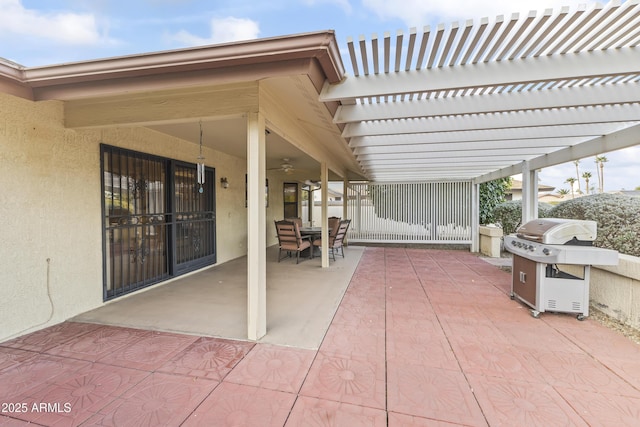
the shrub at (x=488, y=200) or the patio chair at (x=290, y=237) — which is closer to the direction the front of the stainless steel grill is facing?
the patio chair

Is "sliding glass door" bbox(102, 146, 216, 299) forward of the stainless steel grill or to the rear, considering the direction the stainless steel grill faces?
forward

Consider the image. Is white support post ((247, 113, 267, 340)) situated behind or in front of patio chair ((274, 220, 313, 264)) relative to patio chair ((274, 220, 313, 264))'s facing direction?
behind

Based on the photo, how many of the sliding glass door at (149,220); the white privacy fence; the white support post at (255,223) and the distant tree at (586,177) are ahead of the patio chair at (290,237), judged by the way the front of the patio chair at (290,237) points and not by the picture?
2

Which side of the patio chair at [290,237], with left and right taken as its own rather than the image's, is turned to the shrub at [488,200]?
front

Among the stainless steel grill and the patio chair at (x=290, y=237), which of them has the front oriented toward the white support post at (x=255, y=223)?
the stainless steel grill

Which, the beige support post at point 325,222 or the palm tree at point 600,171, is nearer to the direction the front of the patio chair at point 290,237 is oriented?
the palm tree

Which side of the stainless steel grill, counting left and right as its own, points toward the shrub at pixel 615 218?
back

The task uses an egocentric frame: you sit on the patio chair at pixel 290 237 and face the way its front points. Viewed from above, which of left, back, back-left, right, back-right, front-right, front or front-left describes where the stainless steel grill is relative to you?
right

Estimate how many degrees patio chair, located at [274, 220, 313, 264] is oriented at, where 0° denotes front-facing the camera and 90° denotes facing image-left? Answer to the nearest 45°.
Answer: approximately 225°

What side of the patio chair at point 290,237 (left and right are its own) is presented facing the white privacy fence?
front

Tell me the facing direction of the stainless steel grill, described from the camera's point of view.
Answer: facing the viewer and to the left of the viewer

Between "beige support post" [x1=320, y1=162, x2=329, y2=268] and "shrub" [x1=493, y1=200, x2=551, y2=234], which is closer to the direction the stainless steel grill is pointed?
the beige support post

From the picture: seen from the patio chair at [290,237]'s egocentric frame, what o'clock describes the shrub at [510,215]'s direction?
The shrub is roughly at 1 o'clock from the patio chair.

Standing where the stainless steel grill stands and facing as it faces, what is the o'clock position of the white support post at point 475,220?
The white support post is roughly at 4 o'clock from the stainless steel grill.
